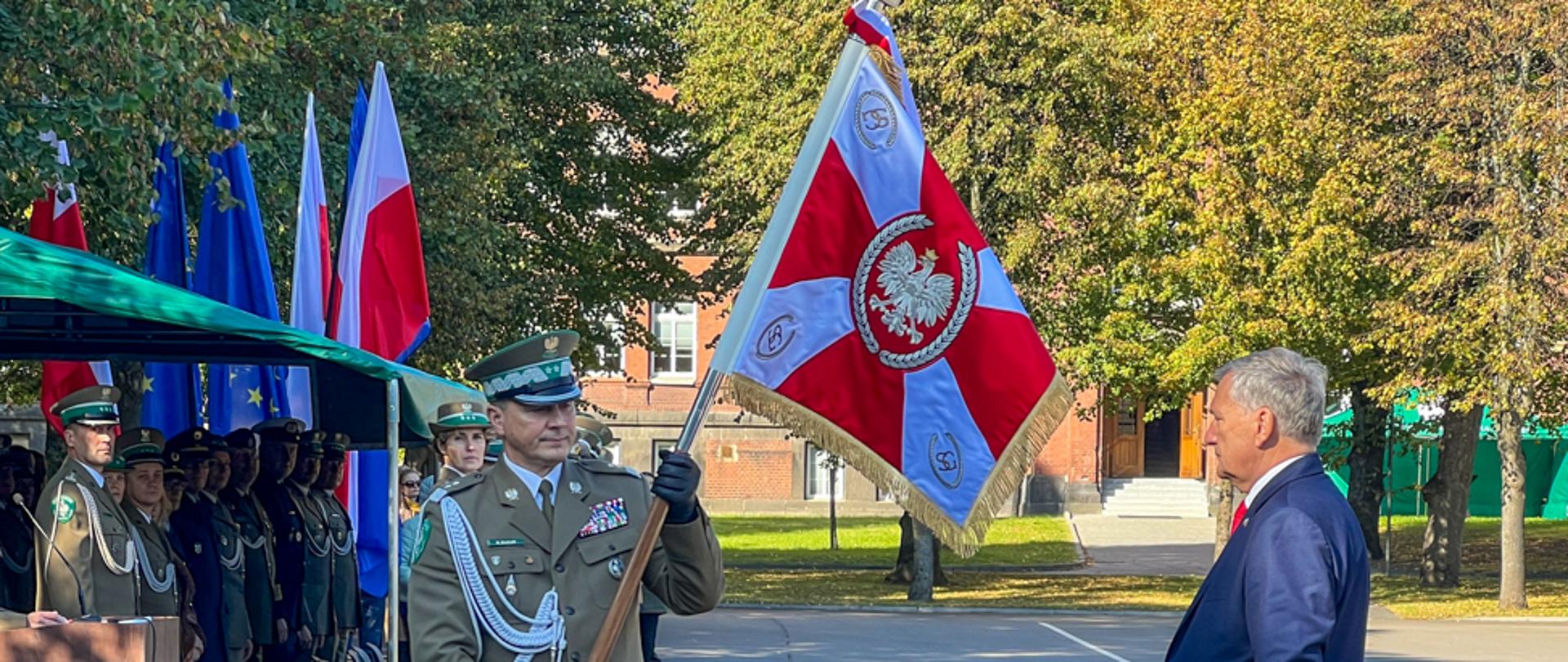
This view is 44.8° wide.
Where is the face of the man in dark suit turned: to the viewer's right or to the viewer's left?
to the viewer's left

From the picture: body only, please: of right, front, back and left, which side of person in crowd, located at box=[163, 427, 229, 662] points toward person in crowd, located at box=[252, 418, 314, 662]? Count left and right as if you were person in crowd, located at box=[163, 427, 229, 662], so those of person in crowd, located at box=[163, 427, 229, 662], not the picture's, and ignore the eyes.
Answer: left

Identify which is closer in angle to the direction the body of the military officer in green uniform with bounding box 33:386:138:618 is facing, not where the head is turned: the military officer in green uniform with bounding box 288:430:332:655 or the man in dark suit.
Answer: the man in dark suit

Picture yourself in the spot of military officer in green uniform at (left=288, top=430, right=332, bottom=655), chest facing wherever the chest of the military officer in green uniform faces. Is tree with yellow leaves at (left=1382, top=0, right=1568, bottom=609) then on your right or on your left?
on your left

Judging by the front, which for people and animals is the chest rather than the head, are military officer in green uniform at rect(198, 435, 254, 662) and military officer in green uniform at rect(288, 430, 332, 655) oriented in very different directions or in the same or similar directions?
same or similar directions

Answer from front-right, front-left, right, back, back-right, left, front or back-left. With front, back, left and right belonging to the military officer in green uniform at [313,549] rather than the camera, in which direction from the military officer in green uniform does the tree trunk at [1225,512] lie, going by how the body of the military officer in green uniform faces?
left

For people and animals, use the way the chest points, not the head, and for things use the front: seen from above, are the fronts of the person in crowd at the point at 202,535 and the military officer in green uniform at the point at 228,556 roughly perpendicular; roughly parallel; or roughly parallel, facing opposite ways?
roughly parallel

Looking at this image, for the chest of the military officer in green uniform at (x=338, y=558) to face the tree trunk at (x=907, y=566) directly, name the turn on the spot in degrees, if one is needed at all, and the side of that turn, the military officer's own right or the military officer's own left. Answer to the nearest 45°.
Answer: approximately 90° to the military officer's own left

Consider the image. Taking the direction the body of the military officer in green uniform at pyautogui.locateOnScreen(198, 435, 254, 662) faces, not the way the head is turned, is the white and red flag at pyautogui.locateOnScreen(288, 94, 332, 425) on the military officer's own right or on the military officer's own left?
on the military officer's own left

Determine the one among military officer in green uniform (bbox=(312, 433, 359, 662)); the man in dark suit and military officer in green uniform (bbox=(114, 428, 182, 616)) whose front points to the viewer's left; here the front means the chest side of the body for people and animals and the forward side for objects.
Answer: the man in dark suit

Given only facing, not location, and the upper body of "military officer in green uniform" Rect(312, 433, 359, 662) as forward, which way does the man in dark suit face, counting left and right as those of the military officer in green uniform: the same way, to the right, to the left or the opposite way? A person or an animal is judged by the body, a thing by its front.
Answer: the opposite way

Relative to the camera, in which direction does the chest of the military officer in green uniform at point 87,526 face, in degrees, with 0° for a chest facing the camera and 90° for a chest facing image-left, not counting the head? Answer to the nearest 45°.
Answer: approximately 315°

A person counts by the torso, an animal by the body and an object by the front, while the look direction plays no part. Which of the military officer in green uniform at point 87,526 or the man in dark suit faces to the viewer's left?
the man in dark suit

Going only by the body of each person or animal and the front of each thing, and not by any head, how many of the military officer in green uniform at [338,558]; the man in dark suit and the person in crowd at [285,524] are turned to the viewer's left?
1

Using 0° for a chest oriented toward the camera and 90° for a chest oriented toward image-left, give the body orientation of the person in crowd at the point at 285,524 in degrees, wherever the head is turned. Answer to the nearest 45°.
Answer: approximately 315°

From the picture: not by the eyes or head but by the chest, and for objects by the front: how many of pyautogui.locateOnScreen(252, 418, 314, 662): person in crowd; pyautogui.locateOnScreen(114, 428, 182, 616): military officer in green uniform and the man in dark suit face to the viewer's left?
1
